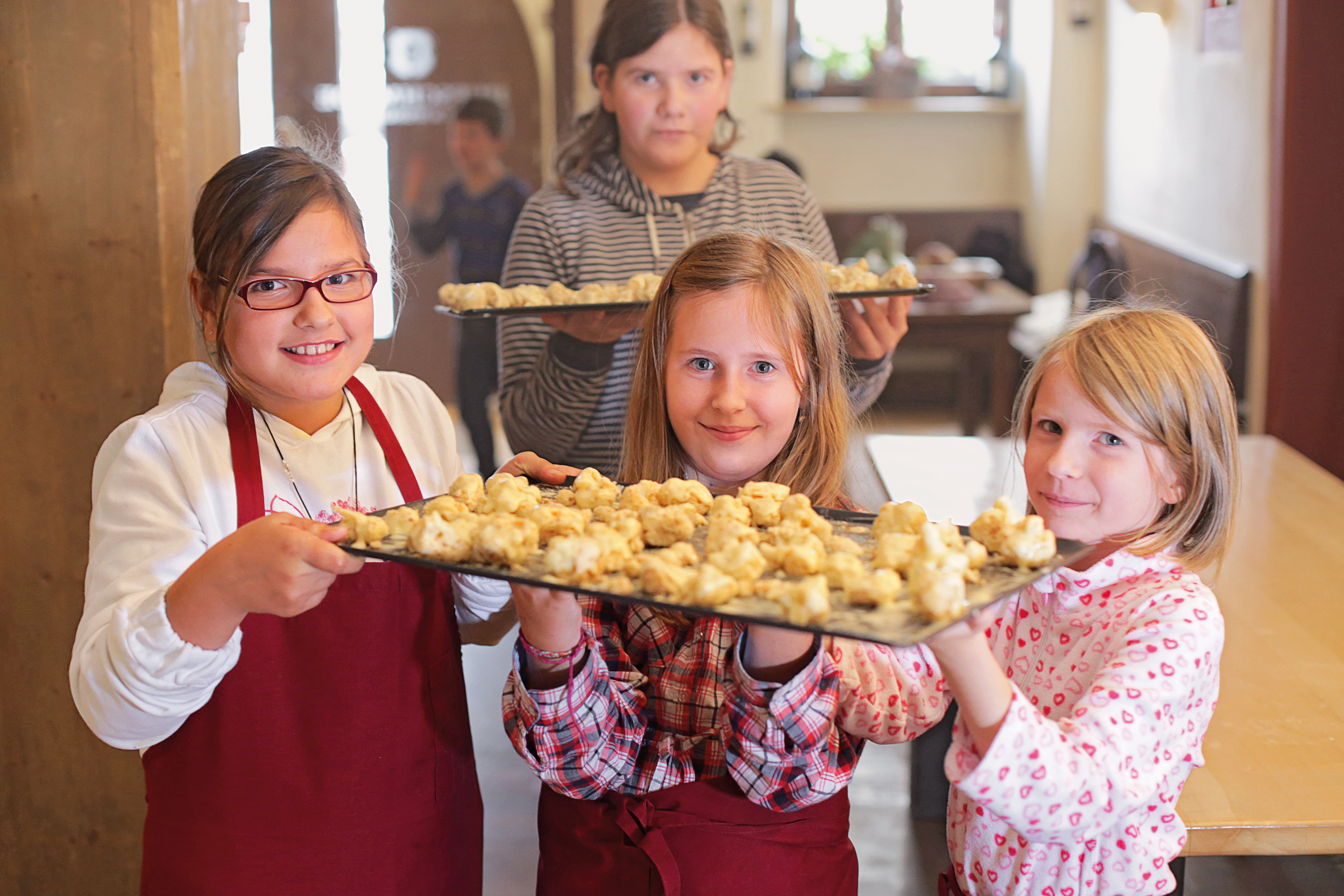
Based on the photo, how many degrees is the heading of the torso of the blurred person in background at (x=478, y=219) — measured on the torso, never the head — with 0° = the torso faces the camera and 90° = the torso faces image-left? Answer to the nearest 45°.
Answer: approximately 45°

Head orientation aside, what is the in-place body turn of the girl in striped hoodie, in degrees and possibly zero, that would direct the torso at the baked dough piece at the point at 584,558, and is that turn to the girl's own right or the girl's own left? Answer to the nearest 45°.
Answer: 0° — they already face it

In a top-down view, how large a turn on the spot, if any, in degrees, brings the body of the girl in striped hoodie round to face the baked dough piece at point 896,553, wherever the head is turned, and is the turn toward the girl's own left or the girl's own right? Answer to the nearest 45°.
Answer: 0° — they already face it

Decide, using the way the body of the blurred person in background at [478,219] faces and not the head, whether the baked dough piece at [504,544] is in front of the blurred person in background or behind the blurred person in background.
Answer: in front

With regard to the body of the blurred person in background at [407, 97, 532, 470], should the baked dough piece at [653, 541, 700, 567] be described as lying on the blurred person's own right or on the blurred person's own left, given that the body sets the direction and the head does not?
on the blurred person's own left

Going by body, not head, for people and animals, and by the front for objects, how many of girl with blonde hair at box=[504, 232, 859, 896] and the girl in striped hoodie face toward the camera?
2

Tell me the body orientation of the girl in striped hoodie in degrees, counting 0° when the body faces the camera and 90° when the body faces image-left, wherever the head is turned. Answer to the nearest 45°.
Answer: approximately 0°

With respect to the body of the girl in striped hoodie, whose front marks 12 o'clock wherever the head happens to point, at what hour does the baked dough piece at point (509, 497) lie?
The baked dough piece is roughly at 12 o'clock from the girl in striped hoodie.

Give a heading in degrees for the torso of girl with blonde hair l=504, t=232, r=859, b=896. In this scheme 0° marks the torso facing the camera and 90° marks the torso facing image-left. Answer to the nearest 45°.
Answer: approximately 0°

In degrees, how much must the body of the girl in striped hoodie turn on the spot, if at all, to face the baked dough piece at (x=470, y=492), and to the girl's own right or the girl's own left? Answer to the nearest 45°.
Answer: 0° — they already face it
